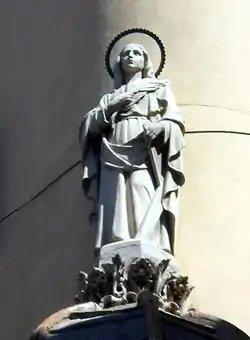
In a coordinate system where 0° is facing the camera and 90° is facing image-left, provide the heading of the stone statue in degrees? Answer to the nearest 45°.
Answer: approximately 0°
